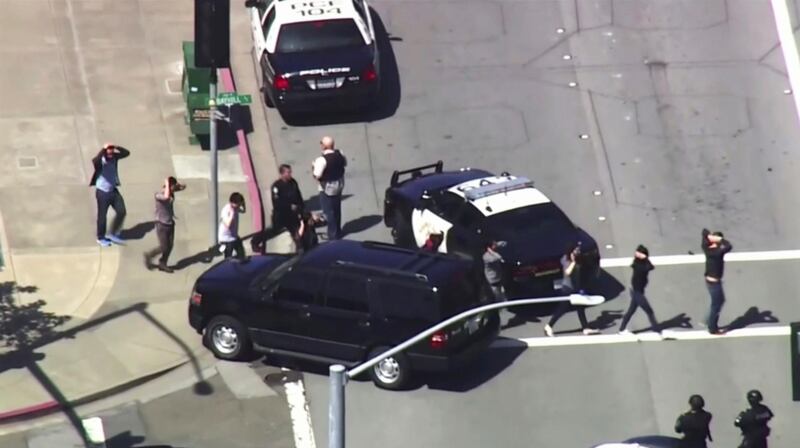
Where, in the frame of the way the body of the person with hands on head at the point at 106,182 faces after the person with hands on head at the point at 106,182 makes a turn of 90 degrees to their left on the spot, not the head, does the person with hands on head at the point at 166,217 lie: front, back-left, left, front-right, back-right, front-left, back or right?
right

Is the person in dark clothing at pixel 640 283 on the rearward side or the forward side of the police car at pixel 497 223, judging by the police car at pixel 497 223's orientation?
on the rearward side

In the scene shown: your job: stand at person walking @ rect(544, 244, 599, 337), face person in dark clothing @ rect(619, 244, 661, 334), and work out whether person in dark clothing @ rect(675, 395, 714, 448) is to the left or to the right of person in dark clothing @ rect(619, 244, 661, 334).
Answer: right

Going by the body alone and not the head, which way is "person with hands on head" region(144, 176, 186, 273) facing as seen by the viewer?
to the viewer's right

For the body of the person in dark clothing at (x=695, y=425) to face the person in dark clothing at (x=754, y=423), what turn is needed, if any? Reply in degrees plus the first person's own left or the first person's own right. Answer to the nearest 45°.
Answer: approximately 45° to the first person's own right

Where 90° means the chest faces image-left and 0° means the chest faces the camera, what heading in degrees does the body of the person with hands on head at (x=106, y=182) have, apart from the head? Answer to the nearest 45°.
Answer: approximately 315°

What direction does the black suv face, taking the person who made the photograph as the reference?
facing away from the viewer and to the left of the viewer

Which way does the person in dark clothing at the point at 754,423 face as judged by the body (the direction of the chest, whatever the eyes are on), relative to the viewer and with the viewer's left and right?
facing away from the viewer
